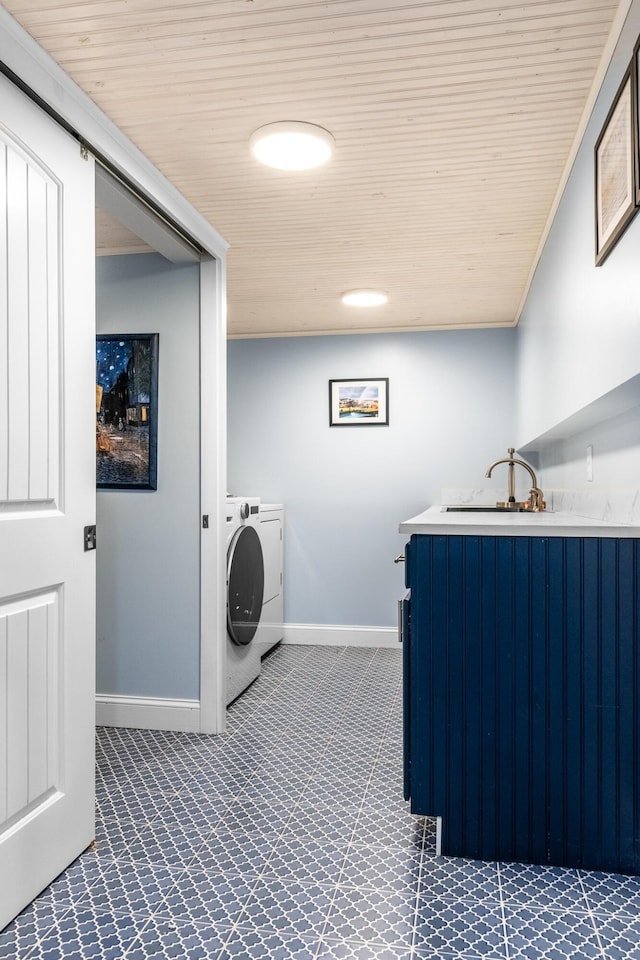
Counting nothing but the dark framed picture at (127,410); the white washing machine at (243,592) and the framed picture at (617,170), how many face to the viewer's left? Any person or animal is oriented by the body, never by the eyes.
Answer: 1

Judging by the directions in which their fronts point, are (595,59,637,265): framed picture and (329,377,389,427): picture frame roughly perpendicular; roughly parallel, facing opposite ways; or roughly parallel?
roughly perpendicular

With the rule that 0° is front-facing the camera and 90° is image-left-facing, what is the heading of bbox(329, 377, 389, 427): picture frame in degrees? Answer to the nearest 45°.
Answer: approximately 0°

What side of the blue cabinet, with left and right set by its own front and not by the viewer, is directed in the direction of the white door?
front

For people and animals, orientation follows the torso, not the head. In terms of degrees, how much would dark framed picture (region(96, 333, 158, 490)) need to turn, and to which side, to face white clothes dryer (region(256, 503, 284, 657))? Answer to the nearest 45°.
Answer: approximately 135° to its left

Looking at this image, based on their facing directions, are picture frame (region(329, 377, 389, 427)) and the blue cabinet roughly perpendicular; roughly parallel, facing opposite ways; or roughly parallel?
roughly perpendicular

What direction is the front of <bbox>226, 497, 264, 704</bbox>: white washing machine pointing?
to the viewer's right

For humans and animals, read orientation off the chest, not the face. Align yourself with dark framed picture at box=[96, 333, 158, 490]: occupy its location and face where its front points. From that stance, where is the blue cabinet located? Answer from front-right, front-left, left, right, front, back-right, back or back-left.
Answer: front-left

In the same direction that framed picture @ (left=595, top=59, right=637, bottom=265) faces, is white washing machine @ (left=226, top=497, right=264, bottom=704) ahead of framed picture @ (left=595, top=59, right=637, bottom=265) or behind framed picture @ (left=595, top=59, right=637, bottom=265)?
ahead

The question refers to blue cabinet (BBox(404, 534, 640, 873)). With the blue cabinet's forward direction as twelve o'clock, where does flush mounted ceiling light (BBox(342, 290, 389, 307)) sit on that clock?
The flush mounted ceiling light is roughly at 2 o'clock from the blue cabinet.

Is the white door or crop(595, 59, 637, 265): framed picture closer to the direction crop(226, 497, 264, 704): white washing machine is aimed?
the framed picture

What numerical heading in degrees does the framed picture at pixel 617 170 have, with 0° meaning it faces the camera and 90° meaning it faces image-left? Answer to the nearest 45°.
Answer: approximately 90°
